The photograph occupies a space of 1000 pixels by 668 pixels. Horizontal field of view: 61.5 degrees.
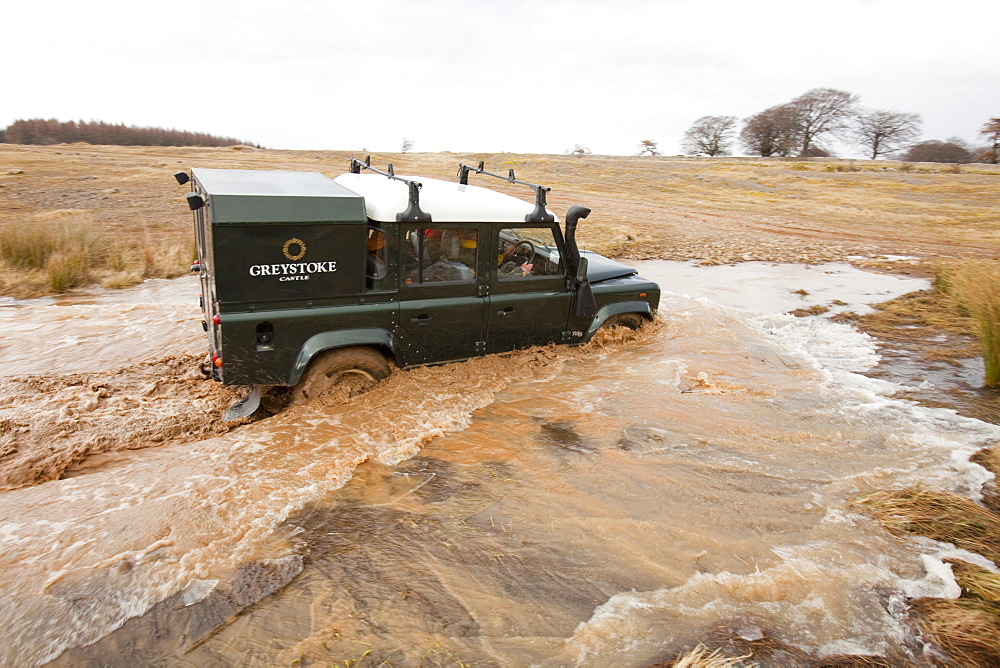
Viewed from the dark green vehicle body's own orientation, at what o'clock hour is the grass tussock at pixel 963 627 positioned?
The grass tussock is roughly at 3 o'clock from the dark green vehicle body.

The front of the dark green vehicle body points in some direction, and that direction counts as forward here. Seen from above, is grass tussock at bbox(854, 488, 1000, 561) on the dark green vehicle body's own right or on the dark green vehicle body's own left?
on the dark green vehicle body's own right

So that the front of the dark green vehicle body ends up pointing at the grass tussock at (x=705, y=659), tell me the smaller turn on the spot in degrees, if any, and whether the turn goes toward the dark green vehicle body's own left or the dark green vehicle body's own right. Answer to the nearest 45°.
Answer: approximately 90° to the dark green vehicle body's own right

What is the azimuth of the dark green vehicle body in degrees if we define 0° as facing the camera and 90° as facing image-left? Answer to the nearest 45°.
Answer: approximately 225°
